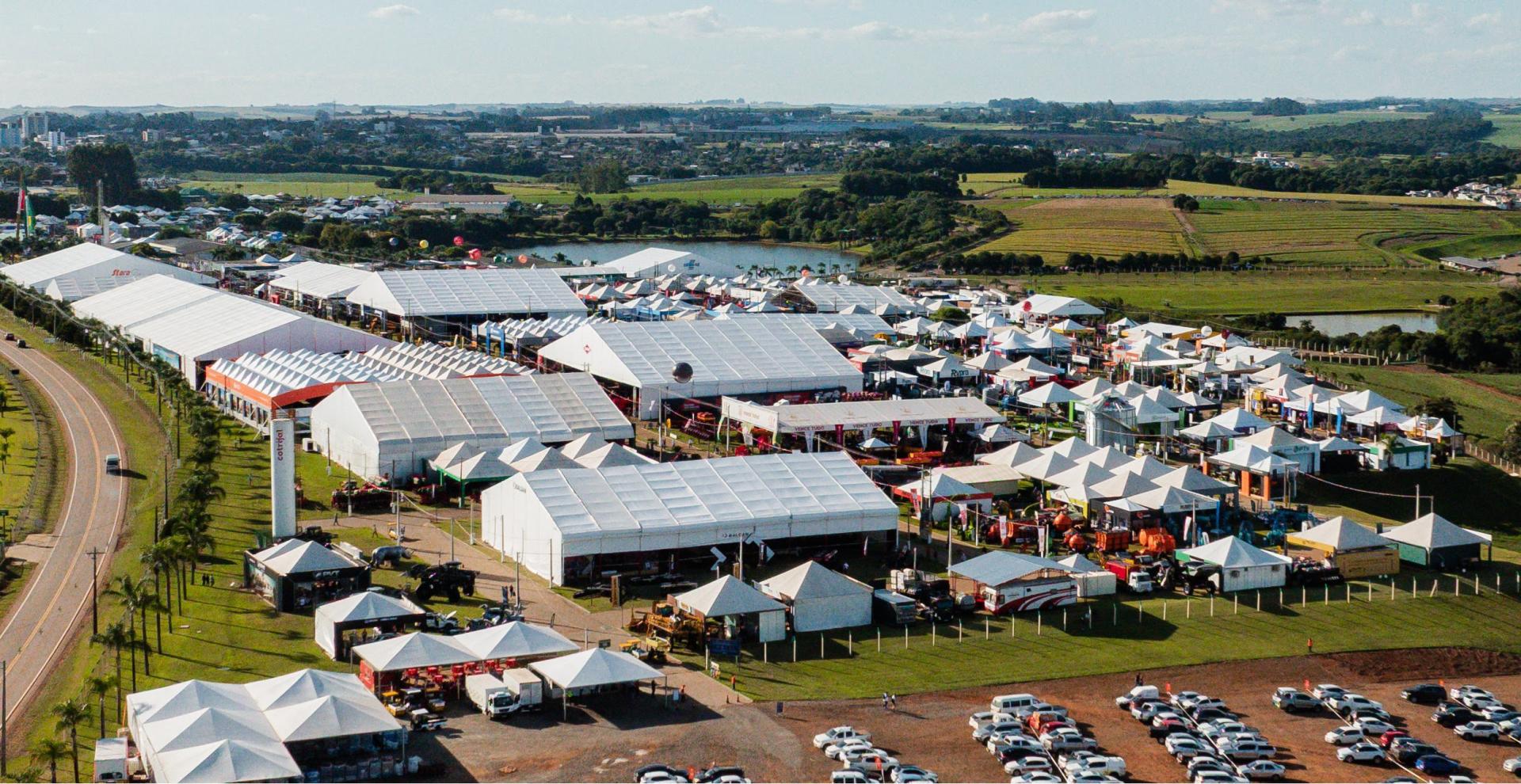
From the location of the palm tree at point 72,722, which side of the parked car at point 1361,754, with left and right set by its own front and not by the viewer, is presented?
front

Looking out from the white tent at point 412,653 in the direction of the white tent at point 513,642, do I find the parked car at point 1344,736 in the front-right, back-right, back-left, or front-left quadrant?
front-right

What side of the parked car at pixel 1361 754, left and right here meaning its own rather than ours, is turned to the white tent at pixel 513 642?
front

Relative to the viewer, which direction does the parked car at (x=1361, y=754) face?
to the viewer's left

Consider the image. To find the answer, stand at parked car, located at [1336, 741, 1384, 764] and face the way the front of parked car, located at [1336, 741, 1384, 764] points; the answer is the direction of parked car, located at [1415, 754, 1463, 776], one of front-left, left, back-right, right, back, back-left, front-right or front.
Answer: back

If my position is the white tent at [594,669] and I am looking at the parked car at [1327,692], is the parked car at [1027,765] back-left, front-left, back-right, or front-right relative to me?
front-right

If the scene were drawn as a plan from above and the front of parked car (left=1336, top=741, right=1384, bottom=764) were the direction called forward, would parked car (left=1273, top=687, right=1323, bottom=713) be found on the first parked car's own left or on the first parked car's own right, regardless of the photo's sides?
on the first parked car's own right

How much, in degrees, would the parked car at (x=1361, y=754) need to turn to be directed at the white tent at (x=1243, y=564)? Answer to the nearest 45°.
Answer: approximately 90° to its right

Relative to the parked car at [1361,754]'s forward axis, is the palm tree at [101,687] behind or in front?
in front

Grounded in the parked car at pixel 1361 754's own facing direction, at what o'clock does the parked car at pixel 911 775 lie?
the parked car at pixel 911 775 is roughly at 11 o'clock from the parked car at pixel 1361 754.

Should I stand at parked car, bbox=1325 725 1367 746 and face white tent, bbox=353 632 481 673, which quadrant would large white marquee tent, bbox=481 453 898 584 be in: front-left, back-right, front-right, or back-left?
front-right

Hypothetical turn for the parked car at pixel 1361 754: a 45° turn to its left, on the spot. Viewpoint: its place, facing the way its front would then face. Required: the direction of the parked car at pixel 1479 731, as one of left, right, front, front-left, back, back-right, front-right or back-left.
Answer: back

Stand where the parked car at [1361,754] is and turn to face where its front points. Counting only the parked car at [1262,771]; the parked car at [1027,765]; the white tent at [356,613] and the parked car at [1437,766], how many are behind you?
1

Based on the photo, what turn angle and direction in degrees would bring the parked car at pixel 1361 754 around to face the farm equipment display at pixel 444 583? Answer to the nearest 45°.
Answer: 0° — it already faces it

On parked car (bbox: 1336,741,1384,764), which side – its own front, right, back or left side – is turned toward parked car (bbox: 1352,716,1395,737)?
right

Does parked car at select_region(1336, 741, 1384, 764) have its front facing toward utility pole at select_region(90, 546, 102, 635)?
yes
